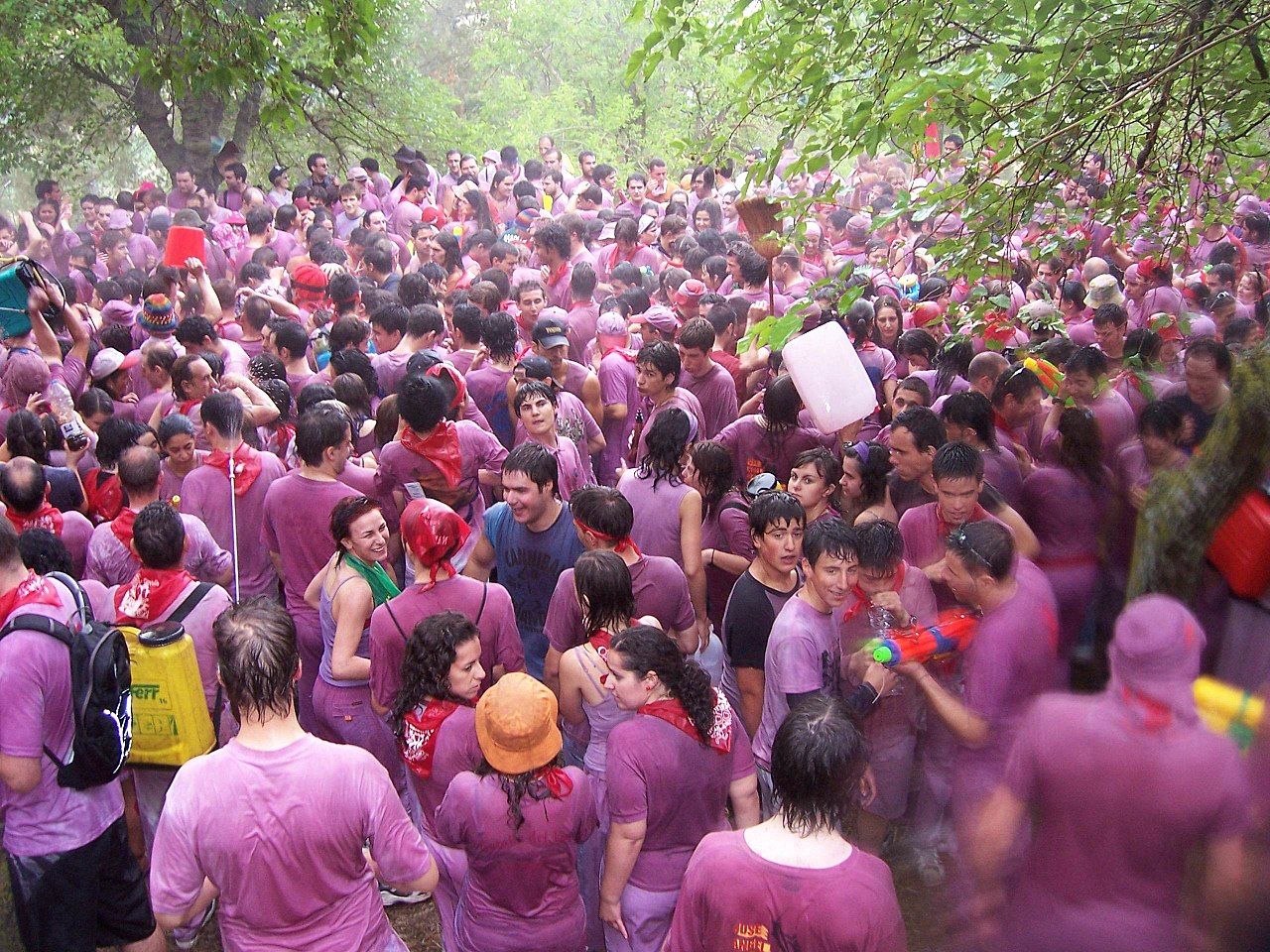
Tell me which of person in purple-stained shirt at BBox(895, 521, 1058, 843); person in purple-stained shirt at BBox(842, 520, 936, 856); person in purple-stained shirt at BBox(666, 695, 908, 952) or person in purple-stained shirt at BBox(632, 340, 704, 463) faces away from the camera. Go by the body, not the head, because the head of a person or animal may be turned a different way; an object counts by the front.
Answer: person in purple-stained shirt at BBox(666, 695, 908, 952)

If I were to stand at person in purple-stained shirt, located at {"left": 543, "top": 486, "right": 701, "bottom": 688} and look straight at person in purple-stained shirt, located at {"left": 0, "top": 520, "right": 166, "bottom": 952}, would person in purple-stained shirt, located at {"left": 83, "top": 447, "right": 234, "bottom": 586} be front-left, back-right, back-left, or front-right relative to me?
front-right

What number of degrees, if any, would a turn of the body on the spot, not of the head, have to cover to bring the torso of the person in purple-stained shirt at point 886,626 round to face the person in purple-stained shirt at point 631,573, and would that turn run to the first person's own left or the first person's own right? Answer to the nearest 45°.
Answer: approximately 45° to the first person's own right

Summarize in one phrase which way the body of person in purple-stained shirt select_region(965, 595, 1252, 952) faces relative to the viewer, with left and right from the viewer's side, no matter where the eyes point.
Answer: facing away from the viewer

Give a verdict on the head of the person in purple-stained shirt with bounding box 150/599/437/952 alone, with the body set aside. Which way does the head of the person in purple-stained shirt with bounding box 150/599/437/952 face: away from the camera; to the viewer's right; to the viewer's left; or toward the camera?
away from the camera

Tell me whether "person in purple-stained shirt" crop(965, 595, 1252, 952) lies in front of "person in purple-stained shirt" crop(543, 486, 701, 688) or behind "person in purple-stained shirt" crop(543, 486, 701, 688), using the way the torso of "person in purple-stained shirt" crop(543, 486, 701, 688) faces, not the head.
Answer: behind

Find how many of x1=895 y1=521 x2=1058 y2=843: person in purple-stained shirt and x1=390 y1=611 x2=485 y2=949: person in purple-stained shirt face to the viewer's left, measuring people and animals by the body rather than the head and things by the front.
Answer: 1

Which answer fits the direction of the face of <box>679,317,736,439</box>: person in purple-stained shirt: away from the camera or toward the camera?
toward the camera

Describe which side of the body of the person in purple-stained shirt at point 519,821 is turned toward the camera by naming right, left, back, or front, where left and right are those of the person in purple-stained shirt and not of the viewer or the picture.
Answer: back

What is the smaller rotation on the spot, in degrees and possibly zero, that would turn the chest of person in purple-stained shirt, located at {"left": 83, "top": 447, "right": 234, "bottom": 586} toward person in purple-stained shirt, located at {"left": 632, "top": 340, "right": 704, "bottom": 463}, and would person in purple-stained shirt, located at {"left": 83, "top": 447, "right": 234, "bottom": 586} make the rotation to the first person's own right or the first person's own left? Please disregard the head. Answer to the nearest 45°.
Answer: approximately 90° to the first person's own right

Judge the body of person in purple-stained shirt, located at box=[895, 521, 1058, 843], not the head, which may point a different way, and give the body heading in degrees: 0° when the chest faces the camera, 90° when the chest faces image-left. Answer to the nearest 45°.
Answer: approximately 90°

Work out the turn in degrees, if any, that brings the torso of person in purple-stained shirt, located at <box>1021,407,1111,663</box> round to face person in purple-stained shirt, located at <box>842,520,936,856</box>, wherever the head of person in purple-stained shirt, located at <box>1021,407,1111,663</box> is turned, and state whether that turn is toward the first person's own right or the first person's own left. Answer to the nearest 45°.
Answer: approximately 180°

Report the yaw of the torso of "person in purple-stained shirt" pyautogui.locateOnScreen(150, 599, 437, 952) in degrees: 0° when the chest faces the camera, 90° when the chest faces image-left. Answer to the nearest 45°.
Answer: approximately 180°

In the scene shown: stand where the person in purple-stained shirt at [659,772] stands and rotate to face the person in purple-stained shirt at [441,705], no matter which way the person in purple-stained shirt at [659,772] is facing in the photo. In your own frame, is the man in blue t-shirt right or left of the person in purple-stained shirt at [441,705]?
right

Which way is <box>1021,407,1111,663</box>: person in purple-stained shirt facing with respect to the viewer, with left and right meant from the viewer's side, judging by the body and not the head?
facing away from the viewer

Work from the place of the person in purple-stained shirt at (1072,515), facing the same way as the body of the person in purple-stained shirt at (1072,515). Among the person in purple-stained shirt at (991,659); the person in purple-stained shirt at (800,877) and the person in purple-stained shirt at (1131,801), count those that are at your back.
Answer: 3

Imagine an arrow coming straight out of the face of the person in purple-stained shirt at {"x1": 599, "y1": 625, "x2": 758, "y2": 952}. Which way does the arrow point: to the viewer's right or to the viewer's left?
to the viewer's left

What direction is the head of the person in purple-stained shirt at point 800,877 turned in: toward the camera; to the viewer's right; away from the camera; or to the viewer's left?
away from the camera
